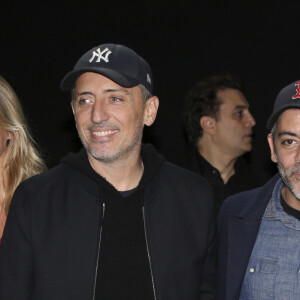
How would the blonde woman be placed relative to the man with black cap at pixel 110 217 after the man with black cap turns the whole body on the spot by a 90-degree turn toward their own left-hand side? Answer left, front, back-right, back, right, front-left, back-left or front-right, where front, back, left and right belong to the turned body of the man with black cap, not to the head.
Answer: back-left

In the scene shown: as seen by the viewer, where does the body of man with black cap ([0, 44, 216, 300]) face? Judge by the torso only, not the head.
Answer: toward the camera

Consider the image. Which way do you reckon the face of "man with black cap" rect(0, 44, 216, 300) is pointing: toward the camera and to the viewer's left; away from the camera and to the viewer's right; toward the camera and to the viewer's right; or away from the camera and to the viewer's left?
toward the camera and to the viewer's left

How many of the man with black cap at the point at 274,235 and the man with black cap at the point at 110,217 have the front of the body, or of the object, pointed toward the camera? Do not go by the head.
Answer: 2

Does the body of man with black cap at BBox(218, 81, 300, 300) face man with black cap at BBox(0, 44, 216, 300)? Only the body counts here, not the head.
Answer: no

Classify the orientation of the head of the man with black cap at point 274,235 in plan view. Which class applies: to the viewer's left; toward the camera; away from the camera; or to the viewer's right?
toward the camera

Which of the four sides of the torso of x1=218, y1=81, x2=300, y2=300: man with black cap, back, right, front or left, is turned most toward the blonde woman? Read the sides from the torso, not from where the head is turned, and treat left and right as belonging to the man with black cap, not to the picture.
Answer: right

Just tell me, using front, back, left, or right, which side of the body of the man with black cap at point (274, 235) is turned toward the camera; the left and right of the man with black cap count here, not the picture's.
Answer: front

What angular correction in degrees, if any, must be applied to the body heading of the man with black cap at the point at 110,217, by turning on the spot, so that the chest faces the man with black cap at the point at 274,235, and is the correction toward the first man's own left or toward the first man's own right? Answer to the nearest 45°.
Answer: approximately 90° to the first man's own left

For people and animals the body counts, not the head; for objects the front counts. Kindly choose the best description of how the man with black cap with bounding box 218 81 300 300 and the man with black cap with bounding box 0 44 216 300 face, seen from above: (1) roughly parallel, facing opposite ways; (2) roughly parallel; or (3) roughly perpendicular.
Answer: roughly parallel
